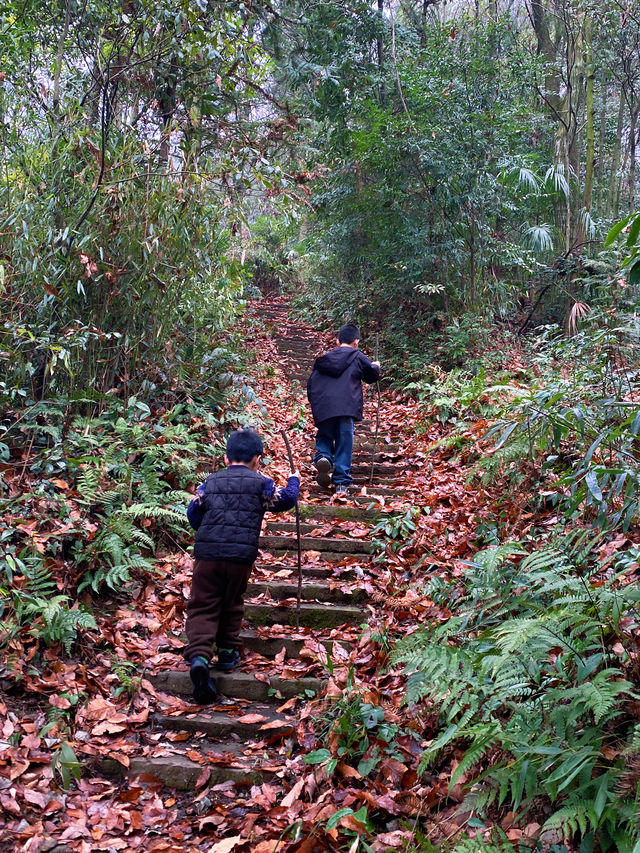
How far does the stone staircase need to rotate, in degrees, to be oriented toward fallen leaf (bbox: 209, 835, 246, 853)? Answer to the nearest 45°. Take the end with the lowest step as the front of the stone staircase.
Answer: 0° — it already faces it

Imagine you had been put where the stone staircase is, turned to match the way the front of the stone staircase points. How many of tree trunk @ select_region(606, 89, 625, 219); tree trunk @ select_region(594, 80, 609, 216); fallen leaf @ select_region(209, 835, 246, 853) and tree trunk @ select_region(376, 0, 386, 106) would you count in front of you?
1

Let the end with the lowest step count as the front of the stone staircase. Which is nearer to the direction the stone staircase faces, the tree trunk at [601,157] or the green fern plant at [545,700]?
the green fern plant

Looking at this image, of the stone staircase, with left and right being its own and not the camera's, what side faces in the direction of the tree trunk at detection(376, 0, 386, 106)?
back

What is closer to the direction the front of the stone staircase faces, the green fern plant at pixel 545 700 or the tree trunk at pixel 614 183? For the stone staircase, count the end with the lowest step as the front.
the green fern plant

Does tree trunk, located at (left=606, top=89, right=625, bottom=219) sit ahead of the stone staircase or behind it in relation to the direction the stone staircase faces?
behind

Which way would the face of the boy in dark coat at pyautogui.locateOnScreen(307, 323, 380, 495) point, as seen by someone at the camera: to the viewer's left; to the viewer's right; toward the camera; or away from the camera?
away from the camera

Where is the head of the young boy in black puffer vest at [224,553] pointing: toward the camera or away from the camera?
away from the camera

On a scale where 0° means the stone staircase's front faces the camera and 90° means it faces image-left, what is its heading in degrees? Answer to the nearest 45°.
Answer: approximately 0°

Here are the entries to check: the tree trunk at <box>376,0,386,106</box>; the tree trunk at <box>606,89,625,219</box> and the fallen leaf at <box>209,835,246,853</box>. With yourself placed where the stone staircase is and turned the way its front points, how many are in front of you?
1

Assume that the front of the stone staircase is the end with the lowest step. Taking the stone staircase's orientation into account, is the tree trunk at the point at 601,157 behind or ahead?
behind

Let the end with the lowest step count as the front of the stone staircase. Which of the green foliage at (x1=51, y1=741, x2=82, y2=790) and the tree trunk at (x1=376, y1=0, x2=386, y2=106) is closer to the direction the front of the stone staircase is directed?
the green foliage
